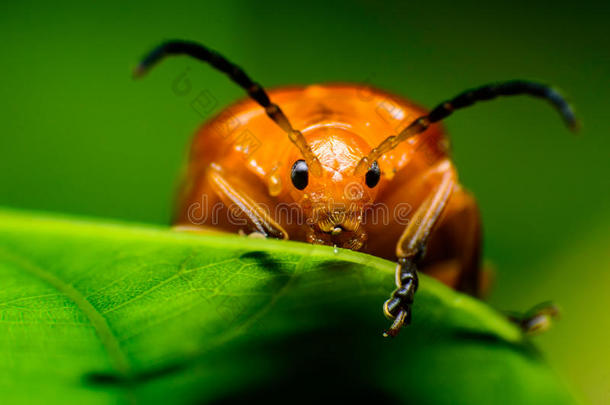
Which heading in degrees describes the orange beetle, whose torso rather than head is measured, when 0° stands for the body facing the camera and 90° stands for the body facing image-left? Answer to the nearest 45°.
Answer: approximately 0°
